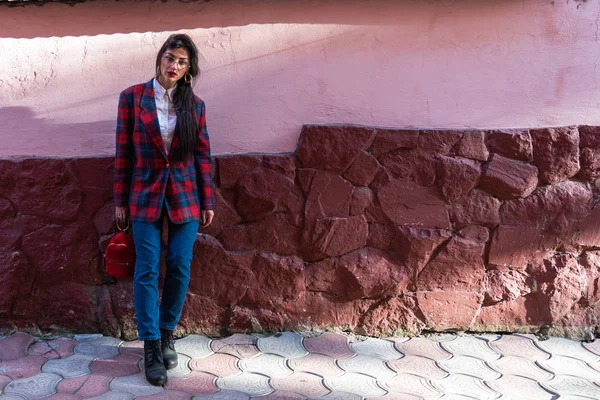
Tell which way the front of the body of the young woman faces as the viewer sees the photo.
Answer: toward the camera

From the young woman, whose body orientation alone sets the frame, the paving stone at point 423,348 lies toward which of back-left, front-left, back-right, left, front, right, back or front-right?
left

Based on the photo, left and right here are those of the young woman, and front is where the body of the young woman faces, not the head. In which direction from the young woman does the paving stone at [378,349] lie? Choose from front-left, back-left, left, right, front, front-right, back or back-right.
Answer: left

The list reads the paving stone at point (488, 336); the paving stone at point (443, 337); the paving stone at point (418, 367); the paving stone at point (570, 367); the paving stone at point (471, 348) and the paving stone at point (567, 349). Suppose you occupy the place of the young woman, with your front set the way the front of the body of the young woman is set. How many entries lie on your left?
6

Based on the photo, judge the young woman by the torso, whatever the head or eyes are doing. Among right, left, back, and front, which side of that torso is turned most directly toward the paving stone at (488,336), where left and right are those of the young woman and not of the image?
left
